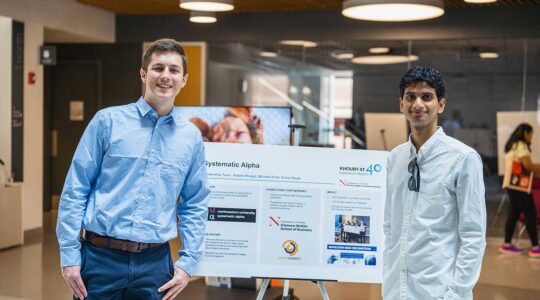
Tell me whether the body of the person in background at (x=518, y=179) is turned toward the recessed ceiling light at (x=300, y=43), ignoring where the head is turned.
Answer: no

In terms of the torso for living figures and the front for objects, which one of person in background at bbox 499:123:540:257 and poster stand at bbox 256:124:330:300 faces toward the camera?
the poster stand

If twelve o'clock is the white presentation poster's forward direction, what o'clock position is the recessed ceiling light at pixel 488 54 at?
The recessed ceiling light is roughly at 7 o'clock from the white presentation poster.

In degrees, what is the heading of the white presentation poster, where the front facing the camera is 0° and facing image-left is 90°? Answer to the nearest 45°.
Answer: approximately 0°

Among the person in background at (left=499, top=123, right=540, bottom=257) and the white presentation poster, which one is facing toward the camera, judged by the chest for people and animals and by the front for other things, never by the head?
the white presentation poster

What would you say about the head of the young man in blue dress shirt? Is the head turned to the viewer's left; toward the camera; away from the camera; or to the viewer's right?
toward the camera

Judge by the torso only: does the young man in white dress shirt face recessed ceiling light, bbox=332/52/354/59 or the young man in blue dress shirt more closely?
the young man in blue dress shirt

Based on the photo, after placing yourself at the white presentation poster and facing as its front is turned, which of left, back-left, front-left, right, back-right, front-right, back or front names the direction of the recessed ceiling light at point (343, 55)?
back

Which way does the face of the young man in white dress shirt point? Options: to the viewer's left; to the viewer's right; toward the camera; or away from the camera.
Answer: toward the camera

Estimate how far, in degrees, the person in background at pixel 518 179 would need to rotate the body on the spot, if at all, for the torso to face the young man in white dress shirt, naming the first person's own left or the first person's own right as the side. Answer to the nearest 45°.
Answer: approximately 90° to the first person's own right

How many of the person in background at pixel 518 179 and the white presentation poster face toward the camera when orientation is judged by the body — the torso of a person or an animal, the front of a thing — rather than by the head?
1

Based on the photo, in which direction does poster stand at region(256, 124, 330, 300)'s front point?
toward the camera

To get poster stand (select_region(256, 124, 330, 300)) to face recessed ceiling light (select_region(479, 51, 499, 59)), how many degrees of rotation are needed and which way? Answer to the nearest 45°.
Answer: approximately 135° to its left

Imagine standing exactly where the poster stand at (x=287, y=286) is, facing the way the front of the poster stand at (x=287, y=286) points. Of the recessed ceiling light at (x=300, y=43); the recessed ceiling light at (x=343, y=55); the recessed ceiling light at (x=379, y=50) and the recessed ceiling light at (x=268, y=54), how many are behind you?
4

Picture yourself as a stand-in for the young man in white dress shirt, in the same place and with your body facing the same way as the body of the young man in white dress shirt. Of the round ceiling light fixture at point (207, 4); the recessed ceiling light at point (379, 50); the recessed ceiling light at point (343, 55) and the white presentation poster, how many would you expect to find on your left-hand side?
0
